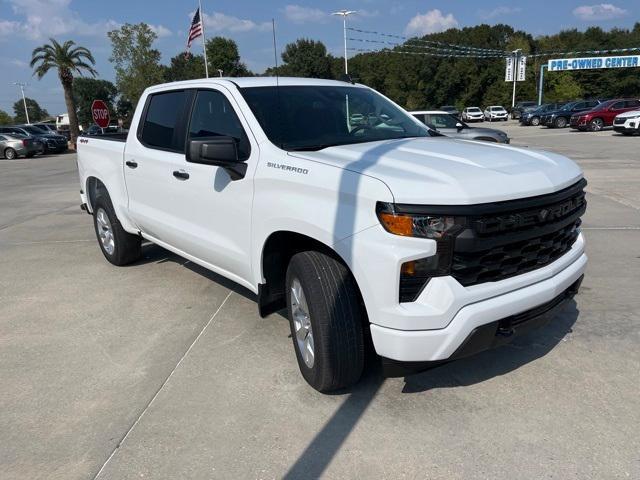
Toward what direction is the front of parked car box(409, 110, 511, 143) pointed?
to the viewer's right

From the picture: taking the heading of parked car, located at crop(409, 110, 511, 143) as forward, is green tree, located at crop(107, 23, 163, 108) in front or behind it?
behind

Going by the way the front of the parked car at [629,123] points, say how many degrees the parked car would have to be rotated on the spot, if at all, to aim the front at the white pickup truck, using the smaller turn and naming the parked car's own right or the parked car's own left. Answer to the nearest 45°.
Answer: approximately 45° to the parked car's own left

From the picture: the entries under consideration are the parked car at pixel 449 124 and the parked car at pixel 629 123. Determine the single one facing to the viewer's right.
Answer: the parked car at pixel 449 124

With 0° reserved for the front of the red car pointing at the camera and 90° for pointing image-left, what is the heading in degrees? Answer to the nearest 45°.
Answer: approximately 45°

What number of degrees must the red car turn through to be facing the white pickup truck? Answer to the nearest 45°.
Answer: approximately 45° to its left

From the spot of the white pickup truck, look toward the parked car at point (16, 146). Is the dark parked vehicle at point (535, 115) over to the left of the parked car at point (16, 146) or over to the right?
right
